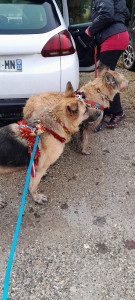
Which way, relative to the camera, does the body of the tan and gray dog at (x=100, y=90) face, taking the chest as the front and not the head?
to the viewer's right

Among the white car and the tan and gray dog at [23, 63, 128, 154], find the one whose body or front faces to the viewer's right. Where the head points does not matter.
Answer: the tan and gray dog

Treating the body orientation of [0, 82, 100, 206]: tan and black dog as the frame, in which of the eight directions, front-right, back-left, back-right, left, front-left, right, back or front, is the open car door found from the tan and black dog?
left

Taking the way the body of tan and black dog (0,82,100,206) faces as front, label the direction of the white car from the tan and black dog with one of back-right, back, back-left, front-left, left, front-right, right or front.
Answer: left

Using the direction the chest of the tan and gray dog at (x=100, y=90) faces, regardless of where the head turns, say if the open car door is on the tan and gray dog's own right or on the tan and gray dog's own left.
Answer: on the tan and gray dog's own left

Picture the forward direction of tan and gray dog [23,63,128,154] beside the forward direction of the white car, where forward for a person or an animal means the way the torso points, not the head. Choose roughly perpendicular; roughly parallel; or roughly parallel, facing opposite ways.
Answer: roughly perpendicular

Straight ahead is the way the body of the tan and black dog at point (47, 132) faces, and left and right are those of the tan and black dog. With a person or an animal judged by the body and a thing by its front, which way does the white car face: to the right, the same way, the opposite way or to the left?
to the left

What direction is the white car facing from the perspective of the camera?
away from the camera

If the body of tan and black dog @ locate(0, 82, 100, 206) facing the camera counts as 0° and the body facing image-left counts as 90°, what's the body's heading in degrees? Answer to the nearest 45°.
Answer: approximately 270°

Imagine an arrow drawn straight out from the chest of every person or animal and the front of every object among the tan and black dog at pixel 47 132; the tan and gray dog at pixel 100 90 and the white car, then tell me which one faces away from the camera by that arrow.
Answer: the white car
